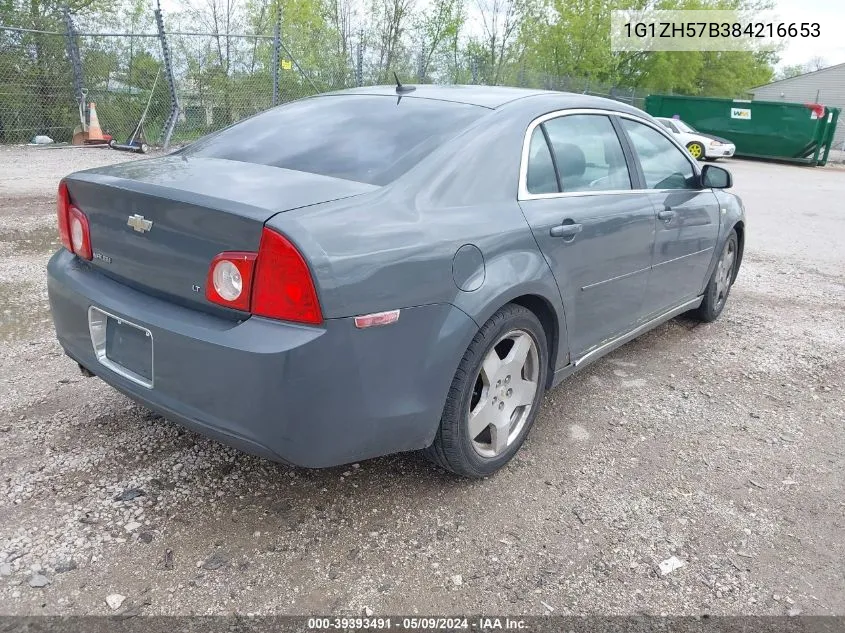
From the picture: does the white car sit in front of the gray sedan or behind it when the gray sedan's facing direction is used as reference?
in front

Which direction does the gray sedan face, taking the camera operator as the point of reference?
facing away from the viewer and to the right of the viewer

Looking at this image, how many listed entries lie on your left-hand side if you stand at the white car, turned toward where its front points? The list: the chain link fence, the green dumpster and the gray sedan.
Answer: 1

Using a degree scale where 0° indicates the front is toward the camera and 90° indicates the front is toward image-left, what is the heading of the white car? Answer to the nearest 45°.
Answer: approximately 315°

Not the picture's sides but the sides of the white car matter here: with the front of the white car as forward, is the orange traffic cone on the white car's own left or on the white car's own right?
on the white car's own right

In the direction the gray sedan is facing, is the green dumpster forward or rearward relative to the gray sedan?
forward

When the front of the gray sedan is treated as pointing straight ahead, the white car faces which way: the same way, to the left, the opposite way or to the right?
to the right

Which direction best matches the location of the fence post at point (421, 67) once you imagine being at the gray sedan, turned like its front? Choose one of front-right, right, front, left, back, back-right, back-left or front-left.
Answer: front-left

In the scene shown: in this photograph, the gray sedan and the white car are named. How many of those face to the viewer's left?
0
